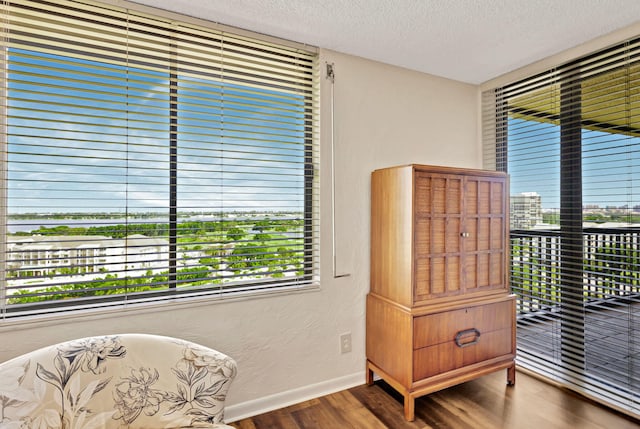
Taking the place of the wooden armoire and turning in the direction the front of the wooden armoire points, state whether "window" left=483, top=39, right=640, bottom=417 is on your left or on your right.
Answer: on your left

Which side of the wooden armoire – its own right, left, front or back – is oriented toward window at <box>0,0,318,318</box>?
right

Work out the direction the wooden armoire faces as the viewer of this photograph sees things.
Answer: facing the viewer and to the right of the viewer
